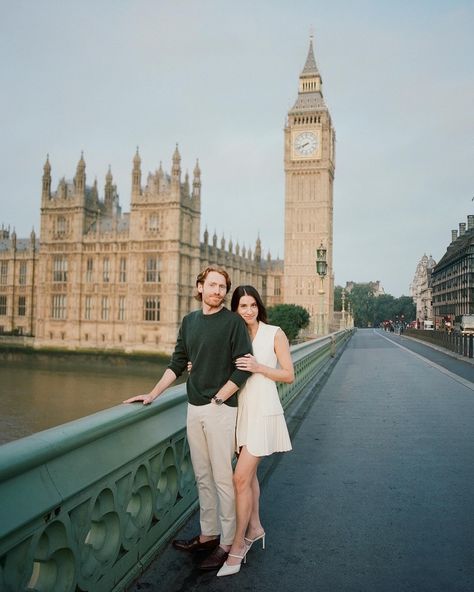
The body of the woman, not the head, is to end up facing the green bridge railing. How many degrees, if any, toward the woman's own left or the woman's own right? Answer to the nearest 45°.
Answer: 0° — they already face it
